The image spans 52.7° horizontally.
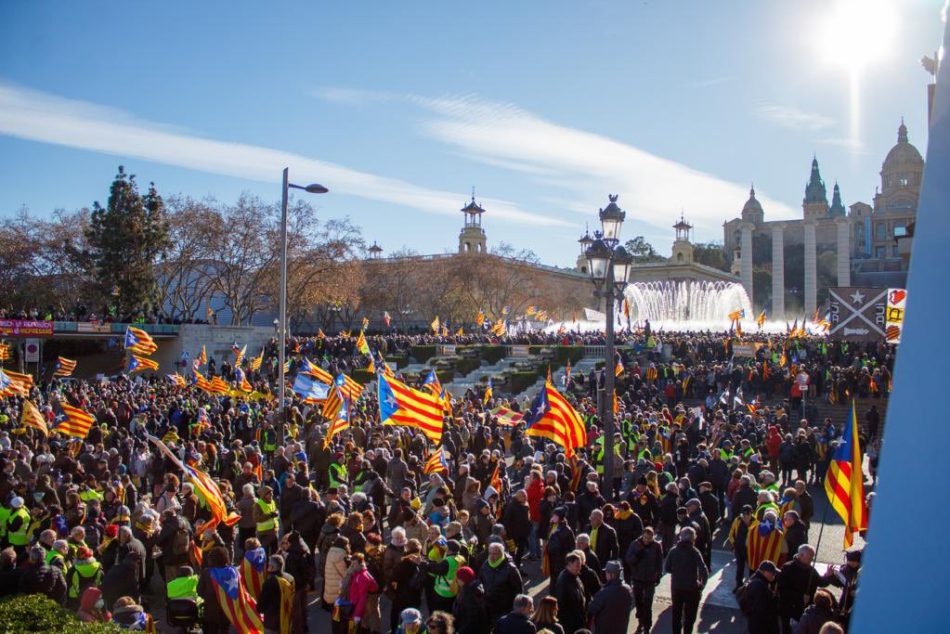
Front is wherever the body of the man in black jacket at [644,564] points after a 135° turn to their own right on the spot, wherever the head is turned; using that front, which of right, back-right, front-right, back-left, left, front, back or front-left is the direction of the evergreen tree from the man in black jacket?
front

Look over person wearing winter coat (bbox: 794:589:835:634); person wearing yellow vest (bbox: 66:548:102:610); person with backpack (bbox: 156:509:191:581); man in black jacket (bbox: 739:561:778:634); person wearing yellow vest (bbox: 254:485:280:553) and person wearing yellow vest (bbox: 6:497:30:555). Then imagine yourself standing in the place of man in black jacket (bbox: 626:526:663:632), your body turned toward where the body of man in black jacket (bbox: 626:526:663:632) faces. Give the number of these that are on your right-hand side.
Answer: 4

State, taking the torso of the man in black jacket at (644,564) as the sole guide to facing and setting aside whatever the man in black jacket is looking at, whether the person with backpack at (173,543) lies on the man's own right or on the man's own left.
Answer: on the man's own right

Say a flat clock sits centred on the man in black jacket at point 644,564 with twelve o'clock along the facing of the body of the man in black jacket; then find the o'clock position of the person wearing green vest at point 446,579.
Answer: The person wearing green vest is roughly at 2 o'clock from the man in black jacket.

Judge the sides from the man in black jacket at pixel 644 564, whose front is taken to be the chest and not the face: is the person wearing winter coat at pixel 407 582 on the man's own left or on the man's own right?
on the man's own right

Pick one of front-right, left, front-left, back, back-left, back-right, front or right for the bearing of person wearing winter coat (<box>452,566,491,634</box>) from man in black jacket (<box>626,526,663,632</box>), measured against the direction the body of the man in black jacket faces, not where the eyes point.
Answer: front-right

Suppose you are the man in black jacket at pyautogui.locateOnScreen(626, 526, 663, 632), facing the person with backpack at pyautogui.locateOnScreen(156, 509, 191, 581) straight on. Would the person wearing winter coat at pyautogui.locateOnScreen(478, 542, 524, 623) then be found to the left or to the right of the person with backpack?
left

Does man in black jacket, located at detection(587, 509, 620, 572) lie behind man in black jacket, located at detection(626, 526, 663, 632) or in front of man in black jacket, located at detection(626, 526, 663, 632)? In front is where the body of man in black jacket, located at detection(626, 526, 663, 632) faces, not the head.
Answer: behind
